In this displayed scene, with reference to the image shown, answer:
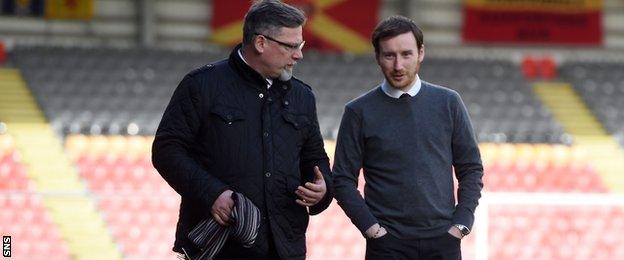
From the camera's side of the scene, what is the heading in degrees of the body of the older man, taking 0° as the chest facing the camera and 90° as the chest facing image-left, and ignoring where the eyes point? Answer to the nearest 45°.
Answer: approximately 315°
